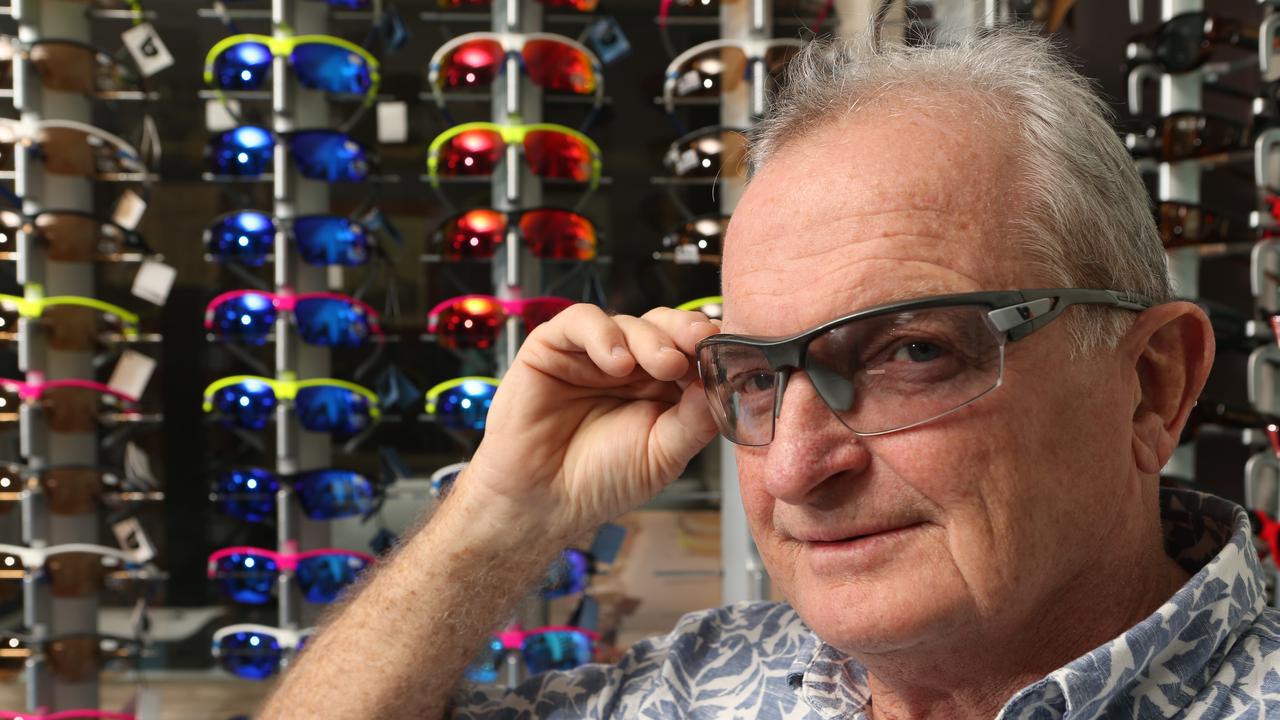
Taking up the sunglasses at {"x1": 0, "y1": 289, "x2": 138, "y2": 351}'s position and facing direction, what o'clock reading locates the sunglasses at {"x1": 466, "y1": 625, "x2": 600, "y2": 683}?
the sunglasses at {"x1": 466, "y1": 625, "x2": 600, "y2": 683} is roughly at 10 o'clock from the sunglasses at {"x1": 0, "y1": 289, "x2": 138, "y2": 351}.

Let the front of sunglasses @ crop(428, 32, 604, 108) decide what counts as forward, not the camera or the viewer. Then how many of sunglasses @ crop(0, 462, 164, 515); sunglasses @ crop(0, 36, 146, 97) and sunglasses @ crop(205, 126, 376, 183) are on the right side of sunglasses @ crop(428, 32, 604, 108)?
3

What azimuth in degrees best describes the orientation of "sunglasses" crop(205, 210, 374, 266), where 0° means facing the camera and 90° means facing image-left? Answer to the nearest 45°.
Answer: approximately 0°

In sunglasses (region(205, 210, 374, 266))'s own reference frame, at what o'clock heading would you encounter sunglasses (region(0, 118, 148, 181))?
sunglasses (region(0, 118, 148, 181)) is roughly at 4 o'clock from sunglasses (region(205, 210, 374, 266)).

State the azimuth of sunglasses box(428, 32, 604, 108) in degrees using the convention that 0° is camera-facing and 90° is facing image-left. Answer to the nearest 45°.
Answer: approximately 0°

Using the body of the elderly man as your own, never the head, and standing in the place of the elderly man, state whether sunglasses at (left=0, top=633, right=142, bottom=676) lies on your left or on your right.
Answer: on your right
